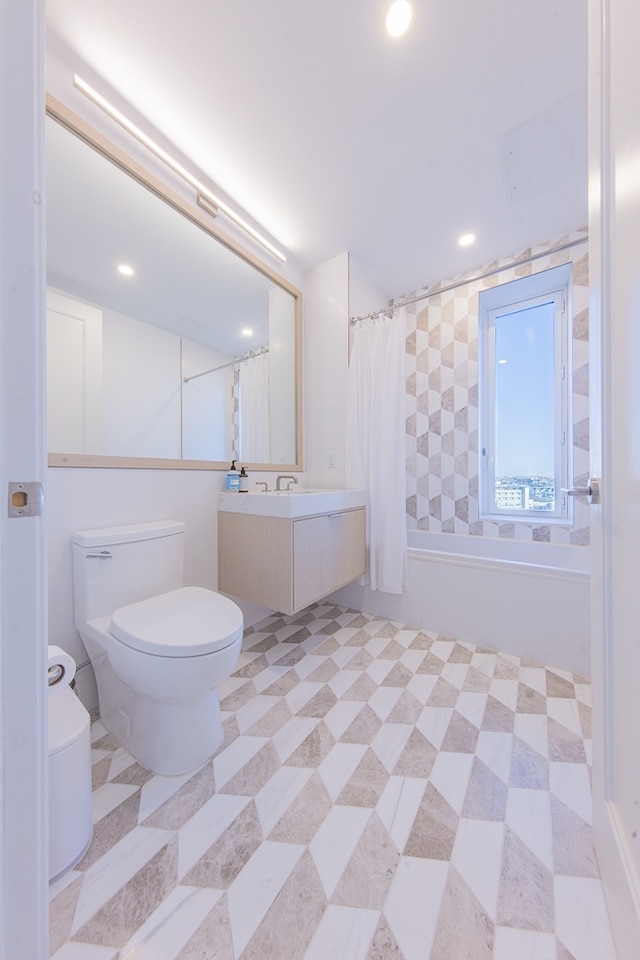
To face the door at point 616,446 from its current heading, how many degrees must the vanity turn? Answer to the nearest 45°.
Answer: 0° — it already faces it

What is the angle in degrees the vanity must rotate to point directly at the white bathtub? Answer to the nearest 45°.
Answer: approximately 45° to its left

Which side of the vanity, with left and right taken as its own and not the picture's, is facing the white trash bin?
right

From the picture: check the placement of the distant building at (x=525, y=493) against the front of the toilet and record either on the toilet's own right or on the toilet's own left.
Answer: on the toilet's own left

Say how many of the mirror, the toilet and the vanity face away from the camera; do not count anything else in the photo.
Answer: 0

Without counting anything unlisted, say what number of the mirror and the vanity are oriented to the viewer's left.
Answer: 0

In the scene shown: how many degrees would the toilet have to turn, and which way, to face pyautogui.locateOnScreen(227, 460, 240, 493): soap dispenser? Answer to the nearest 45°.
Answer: approximately 90° to its left

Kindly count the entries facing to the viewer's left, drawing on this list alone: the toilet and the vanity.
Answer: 0

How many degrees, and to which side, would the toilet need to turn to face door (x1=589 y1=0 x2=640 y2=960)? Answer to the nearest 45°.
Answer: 0° — it already faces it

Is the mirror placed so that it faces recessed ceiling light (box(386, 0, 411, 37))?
yes

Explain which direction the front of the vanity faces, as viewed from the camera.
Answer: facing the viewer and to the right of the viewer
